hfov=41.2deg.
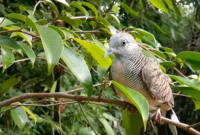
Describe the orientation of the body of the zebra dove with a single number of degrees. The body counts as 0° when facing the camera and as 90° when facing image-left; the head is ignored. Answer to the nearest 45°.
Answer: approximately 45°
